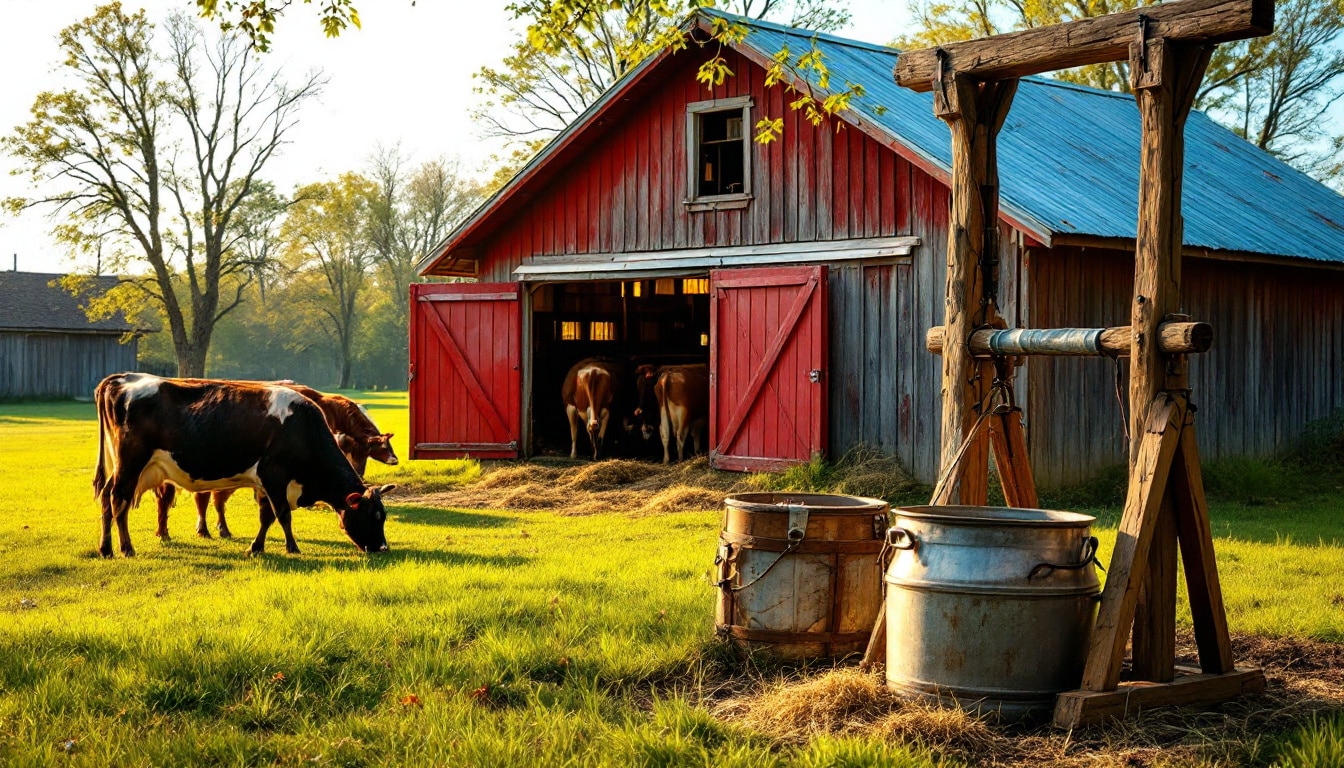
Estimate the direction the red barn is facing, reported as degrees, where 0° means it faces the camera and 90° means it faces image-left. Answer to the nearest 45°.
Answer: approximately 45°

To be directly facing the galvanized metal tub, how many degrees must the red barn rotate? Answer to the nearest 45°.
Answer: approximately 45° to its left

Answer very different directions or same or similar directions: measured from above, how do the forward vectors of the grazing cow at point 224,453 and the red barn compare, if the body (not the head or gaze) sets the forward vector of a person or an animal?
very different directions

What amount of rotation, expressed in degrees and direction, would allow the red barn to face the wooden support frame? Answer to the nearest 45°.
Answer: approximately 45° to its left

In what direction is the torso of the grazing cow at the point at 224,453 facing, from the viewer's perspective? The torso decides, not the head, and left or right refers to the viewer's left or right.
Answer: facing to the right of the viewer

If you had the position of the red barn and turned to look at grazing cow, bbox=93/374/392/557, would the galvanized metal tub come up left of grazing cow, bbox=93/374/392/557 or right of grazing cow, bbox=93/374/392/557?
left

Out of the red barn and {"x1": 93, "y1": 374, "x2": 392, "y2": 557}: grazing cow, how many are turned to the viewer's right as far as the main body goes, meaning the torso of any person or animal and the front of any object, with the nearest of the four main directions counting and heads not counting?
1

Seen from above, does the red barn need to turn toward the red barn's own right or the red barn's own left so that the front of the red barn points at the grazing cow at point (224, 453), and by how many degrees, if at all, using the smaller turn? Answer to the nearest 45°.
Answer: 0° — it already faces it

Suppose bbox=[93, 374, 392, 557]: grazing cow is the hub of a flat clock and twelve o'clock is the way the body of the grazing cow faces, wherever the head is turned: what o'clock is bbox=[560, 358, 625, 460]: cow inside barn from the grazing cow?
The cow inside barn is roughly at 10 o'clock from the grazing cow.

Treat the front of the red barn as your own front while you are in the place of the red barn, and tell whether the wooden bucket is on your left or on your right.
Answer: on your left

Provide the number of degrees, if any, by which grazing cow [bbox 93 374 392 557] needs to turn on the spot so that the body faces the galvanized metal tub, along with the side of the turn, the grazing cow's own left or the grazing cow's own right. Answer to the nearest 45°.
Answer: approximately 45° to the grazing cow's own right

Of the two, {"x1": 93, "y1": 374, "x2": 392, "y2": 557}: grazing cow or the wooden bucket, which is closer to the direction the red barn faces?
the grazing cow

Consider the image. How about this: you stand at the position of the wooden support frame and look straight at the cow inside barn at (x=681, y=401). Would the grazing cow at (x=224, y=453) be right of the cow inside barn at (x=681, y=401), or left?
left
